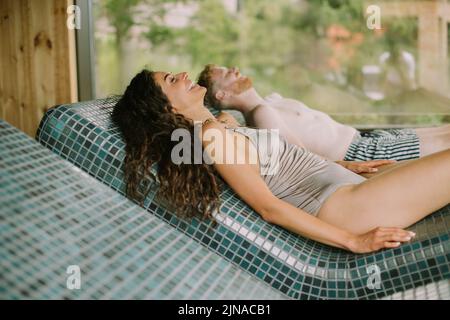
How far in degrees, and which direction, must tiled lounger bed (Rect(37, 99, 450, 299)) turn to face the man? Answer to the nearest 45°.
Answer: approximately 90° to its left

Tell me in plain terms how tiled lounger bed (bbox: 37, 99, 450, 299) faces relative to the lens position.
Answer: facing to the right of the viewer
